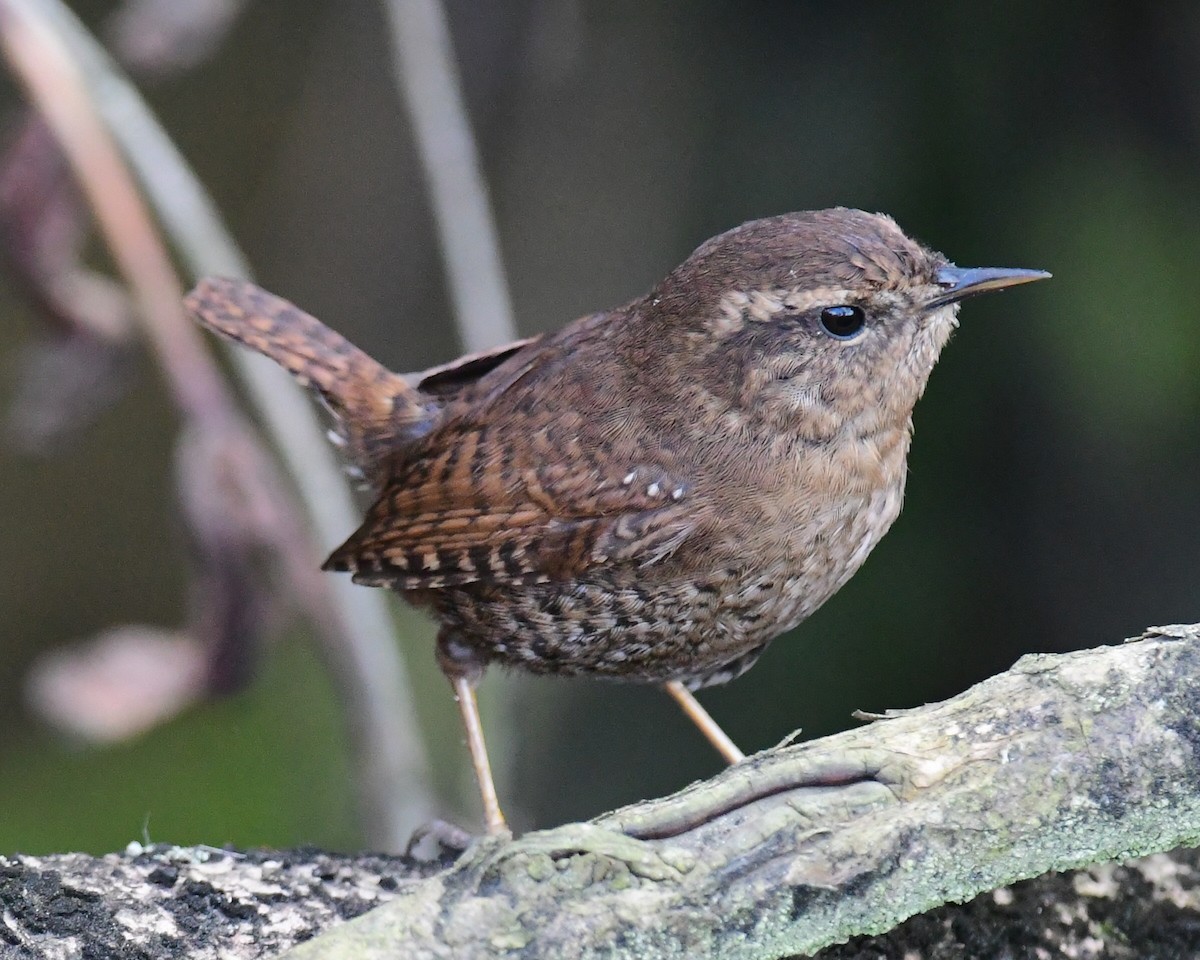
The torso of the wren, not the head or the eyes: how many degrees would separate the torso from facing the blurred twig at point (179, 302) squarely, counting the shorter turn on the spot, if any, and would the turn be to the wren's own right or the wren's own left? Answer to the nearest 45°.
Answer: approximately 135° to the wren's own left

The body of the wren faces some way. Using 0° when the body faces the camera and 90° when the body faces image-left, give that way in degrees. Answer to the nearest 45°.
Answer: approximately 270°

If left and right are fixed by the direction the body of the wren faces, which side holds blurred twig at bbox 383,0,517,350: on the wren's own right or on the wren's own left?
on the wren's own left
